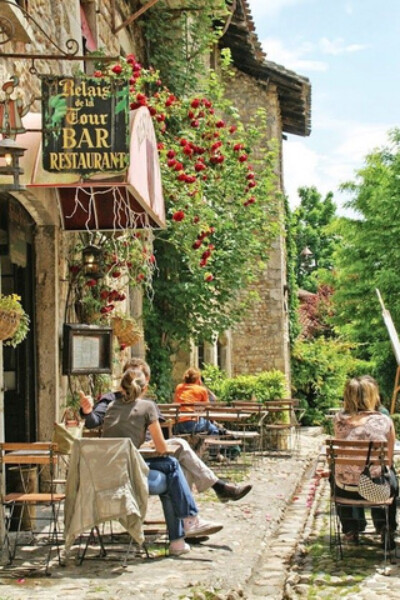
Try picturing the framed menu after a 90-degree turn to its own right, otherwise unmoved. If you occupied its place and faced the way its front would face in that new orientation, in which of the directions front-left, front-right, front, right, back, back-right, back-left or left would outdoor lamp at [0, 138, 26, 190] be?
front-left

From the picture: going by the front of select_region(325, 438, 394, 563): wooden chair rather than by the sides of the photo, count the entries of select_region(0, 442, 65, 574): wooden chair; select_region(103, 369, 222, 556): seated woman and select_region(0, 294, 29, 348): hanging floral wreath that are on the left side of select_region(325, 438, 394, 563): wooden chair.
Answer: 3

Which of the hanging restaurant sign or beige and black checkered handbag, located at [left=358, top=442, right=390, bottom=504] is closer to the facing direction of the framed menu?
the beige and black checkered handbag

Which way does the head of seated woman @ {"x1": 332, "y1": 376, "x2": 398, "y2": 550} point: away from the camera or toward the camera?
away from the camera

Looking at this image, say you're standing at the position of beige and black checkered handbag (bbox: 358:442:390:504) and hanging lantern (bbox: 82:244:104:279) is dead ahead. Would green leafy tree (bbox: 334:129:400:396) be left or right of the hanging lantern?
right

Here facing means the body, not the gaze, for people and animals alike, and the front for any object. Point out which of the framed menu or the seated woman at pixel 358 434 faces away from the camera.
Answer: the seated woman

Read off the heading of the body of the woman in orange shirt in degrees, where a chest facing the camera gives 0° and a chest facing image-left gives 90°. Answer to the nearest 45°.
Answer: approximately 225°

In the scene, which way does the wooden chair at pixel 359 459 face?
away from the camera

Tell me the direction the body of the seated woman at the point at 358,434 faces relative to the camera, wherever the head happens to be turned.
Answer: away from the camera

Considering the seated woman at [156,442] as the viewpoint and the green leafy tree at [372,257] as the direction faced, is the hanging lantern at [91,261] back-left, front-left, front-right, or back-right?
front-left

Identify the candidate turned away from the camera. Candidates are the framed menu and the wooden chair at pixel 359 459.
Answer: the wooden chair

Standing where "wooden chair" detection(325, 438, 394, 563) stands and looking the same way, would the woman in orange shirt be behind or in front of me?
in front

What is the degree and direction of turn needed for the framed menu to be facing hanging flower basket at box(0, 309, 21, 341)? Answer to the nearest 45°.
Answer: approximately 45° to its right

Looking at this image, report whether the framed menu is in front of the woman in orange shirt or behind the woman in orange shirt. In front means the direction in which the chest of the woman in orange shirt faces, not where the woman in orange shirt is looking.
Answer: behind

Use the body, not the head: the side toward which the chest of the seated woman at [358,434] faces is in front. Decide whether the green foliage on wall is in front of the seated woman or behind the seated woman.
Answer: in front

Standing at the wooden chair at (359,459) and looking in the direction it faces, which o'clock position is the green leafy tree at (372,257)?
The green leafy tree is roughly at 12 o'clock from the wooden chair.
